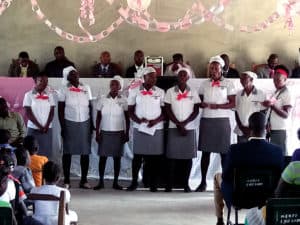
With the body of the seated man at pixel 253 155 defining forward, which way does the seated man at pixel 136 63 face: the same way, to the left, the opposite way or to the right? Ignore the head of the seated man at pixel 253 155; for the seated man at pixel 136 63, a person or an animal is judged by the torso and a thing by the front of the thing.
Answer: the opposite way

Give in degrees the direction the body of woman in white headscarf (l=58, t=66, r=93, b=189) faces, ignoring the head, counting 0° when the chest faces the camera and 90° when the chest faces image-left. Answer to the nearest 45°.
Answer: approximately 0°

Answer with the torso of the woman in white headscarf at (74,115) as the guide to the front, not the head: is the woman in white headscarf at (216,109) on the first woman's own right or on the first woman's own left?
on the first woman's own left

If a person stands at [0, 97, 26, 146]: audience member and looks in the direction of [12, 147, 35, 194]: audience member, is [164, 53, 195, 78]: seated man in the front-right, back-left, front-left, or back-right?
back-left

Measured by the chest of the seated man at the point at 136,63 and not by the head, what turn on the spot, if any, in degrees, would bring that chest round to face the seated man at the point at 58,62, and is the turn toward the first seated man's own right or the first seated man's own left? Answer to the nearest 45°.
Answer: approximately 90° to the first seated man's own right

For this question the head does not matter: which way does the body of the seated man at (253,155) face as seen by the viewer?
away from the camera

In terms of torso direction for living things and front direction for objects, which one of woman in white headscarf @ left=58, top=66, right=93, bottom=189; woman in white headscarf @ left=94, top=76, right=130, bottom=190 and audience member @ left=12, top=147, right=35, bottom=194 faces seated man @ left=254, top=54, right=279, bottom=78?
the audience member

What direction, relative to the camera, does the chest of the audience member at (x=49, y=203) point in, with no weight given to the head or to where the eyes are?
away from the camera

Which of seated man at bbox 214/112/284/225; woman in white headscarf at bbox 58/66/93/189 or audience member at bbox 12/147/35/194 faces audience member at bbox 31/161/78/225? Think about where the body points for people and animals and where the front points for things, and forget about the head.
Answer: the woman in white headscarf

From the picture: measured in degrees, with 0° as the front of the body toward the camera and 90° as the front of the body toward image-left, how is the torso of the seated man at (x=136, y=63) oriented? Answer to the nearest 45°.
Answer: approximately 0°

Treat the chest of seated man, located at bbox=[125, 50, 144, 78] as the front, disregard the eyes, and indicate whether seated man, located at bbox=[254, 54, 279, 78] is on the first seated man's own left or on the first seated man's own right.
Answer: on the first seated man's own left

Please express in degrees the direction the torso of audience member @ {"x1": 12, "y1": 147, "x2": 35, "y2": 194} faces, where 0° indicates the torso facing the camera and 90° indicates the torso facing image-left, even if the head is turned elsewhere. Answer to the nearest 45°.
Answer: approximately 225°

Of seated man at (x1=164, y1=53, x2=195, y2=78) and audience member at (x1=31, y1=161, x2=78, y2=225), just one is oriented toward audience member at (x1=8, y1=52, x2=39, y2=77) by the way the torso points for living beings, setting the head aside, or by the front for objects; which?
audience member at (x1=31, y1=161, x2=78, y2=225)

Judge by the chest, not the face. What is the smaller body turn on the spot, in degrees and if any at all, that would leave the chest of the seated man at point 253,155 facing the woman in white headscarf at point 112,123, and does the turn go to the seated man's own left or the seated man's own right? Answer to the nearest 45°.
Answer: approximately 45° to the seated man's own left
